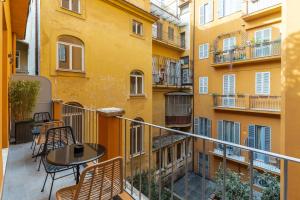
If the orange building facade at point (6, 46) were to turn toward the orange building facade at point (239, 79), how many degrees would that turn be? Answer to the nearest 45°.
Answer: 0° — it already faces it

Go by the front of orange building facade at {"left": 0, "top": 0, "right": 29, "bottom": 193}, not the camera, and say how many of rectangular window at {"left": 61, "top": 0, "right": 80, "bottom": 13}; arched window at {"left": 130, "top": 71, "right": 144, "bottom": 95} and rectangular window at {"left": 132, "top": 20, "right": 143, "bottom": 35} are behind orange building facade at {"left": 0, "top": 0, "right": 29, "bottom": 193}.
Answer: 0

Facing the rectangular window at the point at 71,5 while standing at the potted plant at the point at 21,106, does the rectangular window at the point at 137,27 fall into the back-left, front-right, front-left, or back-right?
front-right

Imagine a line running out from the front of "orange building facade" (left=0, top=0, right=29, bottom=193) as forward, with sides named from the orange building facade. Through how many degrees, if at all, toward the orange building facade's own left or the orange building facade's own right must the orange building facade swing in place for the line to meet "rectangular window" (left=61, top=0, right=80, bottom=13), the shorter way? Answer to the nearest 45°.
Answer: approximately 45° to the orange building facade's own left

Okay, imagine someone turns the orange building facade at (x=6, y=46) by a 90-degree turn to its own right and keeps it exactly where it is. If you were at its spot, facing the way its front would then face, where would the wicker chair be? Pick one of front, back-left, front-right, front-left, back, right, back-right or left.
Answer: front

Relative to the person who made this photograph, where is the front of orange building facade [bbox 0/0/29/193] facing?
facing to the right of the viewer

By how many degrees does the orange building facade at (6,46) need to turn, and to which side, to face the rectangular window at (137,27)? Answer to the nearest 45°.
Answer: approximately 45° to its left

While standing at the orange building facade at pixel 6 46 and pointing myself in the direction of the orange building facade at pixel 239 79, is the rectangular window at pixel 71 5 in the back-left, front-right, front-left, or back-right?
front-left

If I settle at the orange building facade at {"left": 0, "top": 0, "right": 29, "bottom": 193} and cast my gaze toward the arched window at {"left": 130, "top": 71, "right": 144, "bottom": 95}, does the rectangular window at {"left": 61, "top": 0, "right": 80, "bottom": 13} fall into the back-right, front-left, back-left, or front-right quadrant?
front-left

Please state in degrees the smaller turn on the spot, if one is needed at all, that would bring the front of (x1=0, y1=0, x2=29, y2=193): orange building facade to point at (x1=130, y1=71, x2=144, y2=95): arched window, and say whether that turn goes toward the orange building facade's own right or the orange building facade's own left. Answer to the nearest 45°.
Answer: approximately 45° to the orange building facade's own left

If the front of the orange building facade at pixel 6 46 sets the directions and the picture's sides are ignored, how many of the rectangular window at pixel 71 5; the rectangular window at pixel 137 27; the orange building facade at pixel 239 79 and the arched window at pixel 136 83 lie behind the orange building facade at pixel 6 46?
0
